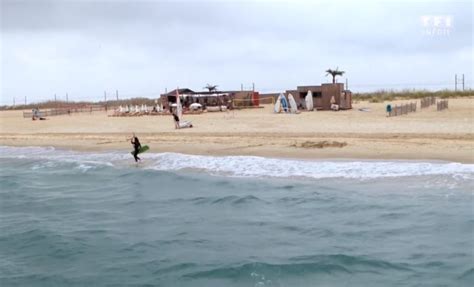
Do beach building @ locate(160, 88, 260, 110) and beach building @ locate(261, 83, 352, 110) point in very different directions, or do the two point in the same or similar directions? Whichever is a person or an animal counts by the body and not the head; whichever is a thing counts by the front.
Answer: same or similar directions

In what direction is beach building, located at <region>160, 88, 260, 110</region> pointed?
toward the camera

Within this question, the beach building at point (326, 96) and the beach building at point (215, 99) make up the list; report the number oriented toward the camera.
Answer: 2

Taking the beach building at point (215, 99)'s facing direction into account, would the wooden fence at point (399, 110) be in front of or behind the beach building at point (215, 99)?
in front

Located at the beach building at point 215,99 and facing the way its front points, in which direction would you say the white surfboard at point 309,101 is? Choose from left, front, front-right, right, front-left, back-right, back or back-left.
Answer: front-left

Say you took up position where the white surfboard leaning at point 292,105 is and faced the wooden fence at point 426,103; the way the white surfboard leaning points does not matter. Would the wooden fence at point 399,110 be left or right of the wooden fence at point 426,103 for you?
right

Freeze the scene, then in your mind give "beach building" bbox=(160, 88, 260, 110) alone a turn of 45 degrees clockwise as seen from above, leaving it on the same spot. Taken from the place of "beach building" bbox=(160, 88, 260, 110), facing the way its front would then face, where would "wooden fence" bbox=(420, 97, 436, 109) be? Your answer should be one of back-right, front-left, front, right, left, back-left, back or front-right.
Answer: left

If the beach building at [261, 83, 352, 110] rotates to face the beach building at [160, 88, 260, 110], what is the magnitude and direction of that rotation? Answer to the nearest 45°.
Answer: approximately 135° to its right

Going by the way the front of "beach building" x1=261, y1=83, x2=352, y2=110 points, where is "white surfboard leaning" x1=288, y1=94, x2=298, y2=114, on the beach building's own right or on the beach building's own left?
on the beach building's own right

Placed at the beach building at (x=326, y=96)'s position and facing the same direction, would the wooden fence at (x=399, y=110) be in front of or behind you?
in front

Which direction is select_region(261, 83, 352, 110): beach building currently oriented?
toward the camera

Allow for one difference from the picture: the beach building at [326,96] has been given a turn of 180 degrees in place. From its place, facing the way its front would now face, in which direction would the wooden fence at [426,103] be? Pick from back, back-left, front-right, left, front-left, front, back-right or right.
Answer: right
